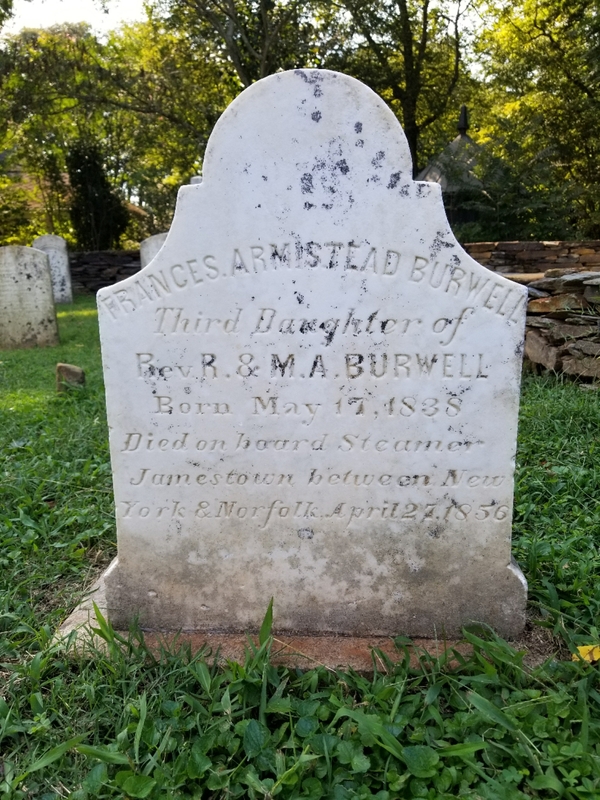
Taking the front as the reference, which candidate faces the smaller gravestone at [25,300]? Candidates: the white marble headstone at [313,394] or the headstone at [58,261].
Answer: the headstone

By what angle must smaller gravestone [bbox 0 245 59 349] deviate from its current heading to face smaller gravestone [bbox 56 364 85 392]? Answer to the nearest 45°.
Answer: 0° — it already faces it

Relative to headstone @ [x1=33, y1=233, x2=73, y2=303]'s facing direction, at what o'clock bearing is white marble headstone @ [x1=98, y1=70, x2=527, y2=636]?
The white marble headstone is roughly at 12 o'clock from the headstone.

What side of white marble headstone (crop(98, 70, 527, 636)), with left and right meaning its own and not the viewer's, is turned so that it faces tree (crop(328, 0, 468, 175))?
back

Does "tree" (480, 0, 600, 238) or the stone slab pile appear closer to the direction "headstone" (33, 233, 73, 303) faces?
the stone slab pile

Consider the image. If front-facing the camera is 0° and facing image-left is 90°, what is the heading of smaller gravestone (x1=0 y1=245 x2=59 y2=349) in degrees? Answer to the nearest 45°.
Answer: approximately 0°

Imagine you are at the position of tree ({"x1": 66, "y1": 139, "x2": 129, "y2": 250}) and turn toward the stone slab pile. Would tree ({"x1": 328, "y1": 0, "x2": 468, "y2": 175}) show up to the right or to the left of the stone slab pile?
left

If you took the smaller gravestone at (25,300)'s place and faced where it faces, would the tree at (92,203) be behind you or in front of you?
behind

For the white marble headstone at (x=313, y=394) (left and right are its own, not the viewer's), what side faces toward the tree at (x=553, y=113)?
back

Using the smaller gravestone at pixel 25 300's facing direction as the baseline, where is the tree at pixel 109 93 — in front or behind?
behind
